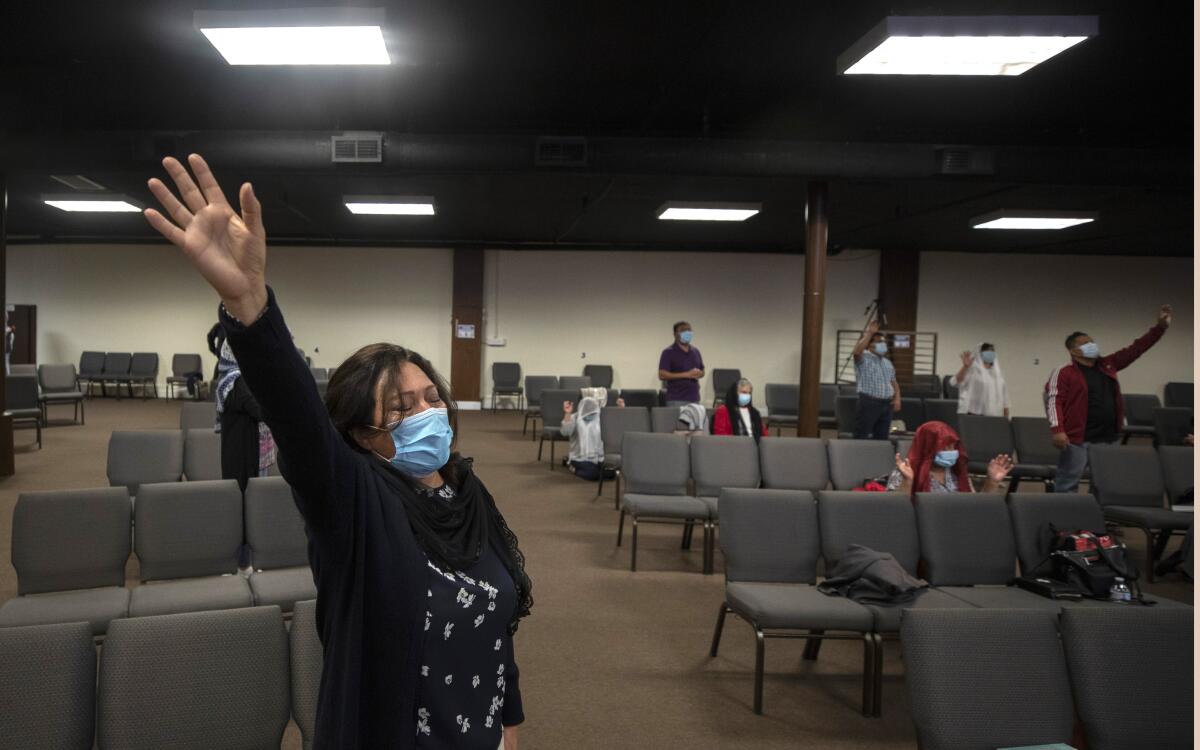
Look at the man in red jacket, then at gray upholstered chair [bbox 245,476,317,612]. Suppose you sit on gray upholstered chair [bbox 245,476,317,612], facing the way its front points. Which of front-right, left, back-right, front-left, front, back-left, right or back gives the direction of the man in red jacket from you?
left

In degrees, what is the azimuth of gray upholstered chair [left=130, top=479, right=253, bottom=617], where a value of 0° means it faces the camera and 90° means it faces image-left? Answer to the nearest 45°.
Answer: approximately 0°

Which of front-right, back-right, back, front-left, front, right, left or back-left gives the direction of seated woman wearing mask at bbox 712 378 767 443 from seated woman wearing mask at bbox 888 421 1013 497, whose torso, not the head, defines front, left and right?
back

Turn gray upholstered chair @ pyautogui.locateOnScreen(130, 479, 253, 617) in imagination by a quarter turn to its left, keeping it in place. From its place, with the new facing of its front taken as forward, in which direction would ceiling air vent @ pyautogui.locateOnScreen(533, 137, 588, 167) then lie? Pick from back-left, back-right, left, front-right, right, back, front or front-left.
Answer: front-left

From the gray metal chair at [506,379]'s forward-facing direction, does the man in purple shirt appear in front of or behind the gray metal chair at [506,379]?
in front

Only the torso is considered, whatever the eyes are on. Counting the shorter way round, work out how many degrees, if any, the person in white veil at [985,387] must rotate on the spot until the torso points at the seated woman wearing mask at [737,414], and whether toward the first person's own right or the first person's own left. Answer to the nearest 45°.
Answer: approximately 45° to the first person's own right

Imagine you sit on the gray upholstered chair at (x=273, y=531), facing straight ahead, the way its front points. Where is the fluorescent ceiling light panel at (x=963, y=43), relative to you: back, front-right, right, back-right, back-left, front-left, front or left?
left

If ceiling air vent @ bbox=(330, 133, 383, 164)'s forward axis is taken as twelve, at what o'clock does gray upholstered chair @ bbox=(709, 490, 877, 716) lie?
The gray upholstered chair is roughly at 11 o'clock from the ceiling air vent.

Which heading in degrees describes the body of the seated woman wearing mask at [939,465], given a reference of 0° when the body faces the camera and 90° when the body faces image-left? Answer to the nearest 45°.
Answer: approximately 315°

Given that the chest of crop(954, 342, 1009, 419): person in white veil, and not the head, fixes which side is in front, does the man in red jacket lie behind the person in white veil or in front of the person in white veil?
in front
